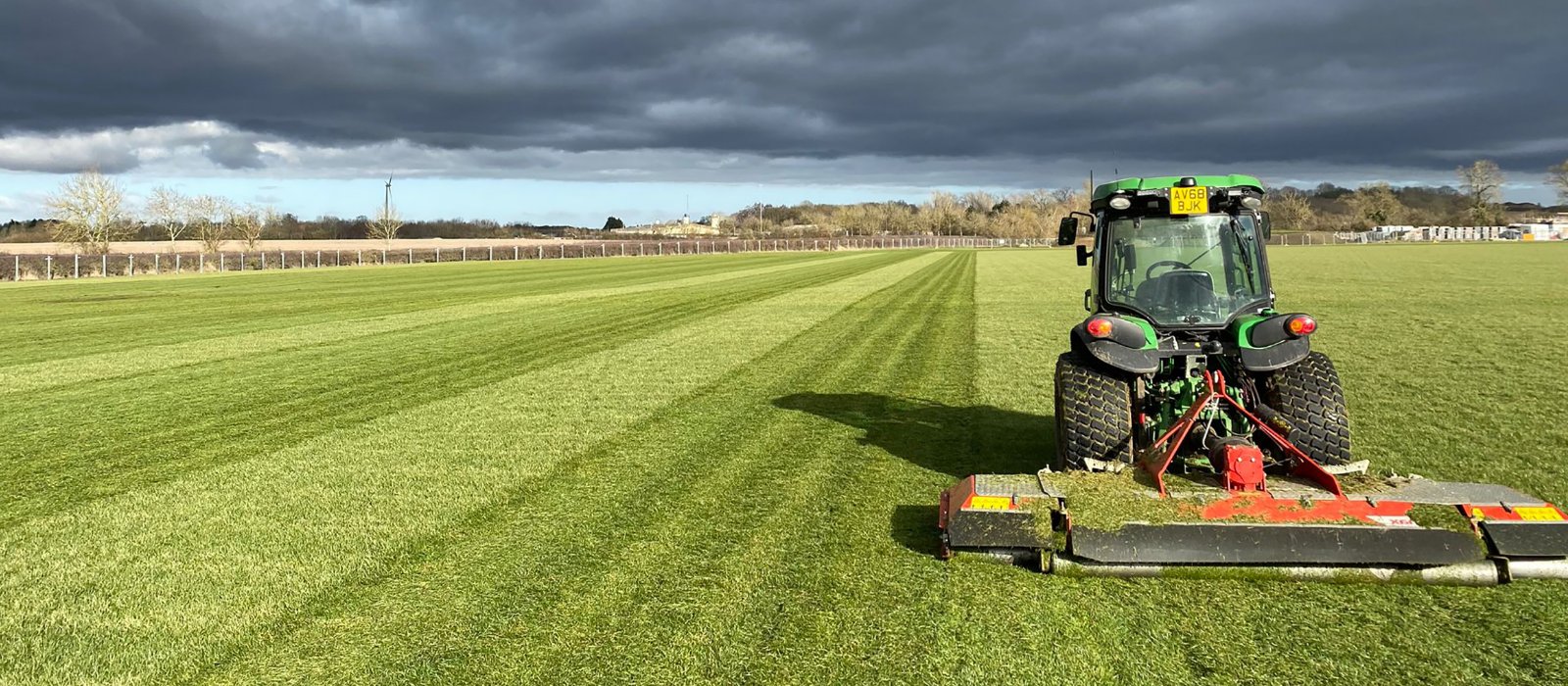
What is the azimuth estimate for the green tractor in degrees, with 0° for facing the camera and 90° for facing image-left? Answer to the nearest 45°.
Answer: approximately 180°

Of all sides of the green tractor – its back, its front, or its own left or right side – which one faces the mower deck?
back
